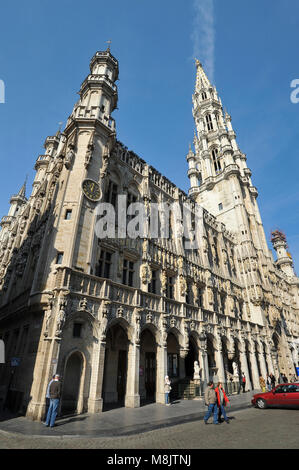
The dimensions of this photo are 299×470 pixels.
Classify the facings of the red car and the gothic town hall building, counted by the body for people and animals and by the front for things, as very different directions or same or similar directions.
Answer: very different directions

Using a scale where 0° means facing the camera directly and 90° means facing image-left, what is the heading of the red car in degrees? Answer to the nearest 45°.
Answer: approximately 90°

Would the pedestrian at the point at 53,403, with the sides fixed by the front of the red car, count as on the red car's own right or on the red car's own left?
on the red car's own left

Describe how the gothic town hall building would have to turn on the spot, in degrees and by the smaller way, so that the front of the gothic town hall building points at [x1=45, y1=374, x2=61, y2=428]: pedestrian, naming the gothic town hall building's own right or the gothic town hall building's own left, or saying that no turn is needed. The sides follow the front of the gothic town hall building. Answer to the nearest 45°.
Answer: approximately 45° to the gothic town hall building's own right

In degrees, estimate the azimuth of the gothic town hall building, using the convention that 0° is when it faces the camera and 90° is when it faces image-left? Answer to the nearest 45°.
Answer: approximately 315°
